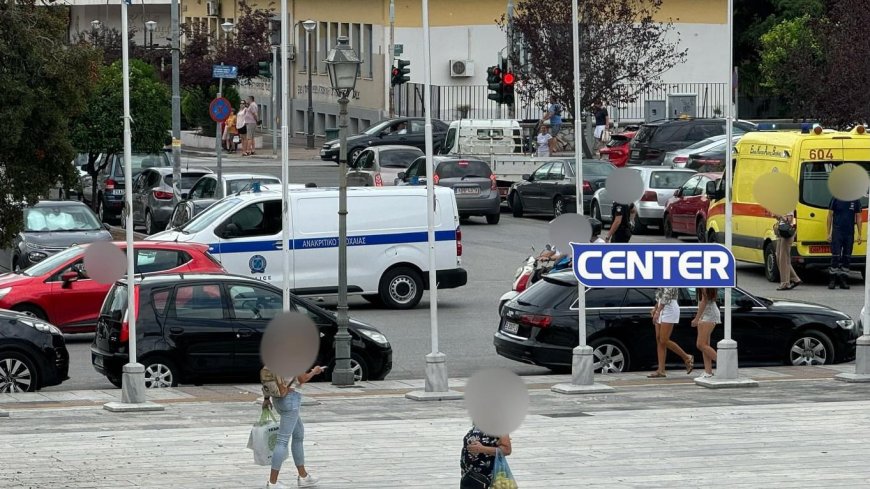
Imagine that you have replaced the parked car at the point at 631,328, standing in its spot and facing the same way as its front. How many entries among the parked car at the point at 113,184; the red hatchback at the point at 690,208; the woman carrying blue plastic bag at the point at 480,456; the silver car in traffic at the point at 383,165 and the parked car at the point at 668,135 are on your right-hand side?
1

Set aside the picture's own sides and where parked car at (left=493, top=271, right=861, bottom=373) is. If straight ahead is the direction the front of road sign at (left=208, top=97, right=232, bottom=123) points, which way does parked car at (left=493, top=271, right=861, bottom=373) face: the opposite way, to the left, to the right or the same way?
to the left

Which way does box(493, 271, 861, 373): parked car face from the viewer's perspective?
to the viewer's right

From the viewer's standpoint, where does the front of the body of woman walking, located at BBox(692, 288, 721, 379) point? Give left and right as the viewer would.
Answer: facing to the left of the viewer

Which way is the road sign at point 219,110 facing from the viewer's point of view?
toward the camera

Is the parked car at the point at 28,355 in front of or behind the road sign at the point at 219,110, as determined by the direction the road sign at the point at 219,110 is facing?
in front

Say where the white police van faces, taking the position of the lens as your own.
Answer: facing to the left of the viewer

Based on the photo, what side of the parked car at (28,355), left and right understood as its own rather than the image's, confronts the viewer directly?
right

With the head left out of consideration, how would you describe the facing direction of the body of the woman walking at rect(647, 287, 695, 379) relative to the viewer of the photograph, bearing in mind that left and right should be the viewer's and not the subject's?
facing to the left of the viewer

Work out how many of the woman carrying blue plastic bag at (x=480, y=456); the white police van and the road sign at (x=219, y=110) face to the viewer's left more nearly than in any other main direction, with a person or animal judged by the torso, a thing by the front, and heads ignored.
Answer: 1

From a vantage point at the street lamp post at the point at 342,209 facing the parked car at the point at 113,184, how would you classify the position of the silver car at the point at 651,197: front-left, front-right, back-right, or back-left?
front-right
